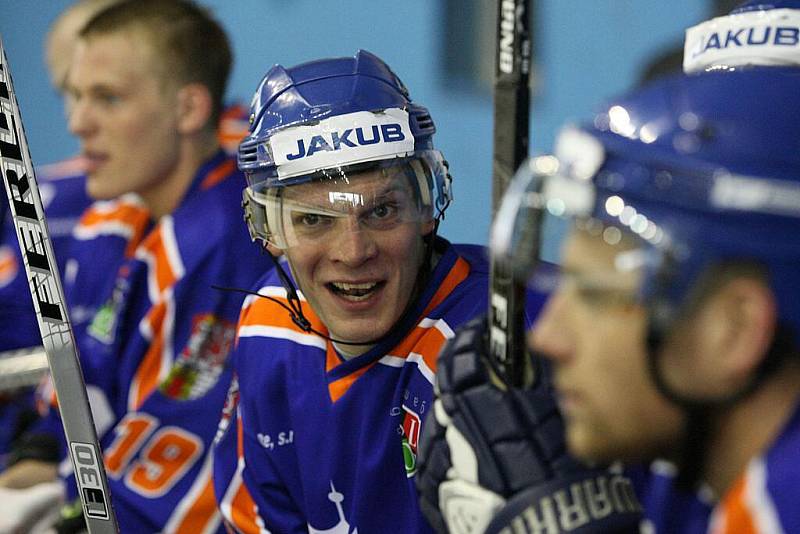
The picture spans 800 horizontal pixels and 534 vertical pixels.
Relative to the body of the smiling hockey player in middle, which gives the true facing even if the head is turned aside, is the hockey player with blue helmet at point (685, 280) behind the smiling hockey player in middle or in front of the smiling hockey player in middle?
in front

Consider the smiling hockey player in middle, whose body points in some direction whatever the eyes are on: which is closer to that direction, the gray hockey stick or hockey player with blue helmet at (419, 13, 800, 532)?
the hockey player with blue helmet

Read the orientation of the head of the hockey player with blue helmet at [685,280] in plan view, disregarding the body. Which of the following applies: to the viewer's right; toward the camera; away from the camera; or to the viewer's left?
to the viewer's left

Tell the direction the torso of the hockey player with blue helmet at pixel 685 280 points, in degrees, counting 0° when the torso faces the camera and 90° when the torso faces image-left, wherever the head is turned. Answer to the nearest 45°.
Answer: approximately 90°

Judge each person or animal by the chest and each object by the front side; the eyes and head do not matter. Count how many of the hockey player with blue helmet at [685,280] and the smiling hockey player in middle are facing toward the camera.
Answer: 1

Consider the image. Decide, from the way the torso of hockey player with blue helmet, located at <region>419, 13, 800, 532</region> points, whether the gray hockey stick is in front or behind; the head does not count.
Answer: in front

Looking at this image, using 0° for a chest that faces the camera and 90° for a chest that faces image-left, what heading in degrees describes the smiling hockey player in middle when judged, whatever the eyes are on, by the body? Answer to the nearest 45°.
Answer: approximately 0°

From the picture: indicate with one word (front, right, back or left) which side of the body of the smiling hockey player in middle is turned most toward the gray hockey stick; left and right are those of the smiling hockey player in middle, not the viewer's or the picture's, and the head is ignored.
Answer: right
